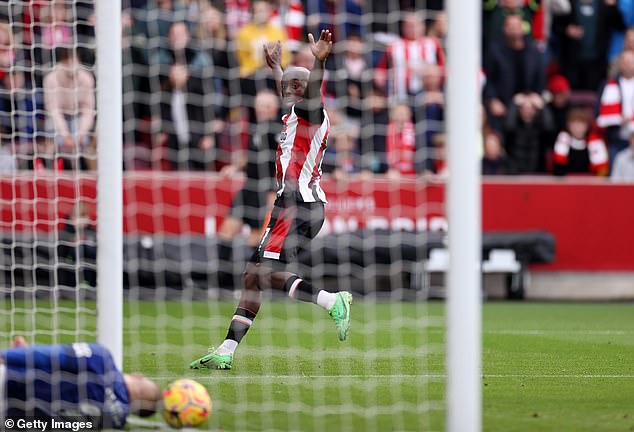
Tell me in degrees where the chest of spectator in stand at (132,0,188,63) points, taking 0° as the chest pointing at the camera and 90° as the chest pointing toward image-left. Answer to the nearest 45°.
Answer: approximately 0°

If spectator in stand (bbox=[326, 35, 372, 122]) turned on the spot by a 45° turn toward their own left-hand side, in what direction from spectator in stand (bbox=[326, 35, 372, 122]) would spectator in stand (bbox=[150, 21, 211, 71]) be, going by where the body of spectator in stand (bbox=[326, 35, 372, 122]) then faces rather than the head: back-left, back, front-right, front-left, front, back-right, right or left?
back-right

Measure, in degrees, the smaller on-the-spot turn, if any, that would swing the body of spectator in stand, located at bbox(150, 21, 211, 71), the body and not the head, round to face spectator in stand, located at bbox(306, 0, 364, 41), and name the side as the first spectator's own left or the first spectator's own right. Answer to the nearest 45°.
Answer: approximately 90° to the first spectator's own left

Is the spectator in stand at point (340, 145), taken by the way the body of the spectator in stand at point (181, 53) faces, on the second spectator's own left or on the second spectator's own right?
on the second spectator's own left

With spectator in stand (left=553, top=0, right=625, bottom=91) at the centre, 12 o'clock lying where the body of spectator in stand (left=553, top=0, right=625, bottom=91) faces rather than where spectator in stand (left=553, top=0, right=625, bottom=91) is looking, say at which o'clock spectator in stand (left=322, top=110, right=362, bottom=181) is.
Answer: spectator in stand (left=322, top=110, right=362, bottom=181) is roughly at 1 o'clock from spectator in stand (left=553, top=0, right=625, bottom=91).

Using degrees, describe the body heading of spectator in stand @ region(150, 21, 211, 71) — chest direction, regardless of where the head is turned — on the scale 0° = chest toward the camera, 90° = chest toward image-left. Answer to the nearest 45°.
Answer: approximately 0°

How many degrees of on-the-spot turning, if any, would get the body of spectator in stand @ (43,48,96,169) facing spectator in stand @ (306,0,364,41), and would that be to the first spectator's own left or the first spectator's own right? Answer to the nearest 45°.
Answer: approximately 135° to the first spectator's own left

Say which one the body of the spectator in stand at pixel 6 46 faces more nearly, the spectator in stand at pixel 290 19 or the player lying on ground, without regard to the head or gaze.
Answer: the player lying on ground

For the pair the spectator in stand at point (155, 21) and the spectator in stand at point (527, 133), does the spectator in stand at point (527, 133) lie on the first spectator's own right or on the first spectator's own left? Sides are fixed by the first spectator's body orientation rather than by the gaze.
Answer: on the first spectator's own left

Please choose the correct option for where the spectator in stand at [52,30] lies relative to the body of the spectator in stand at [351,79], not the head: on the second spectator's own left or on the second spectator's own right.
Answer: on the second spectator's own right
